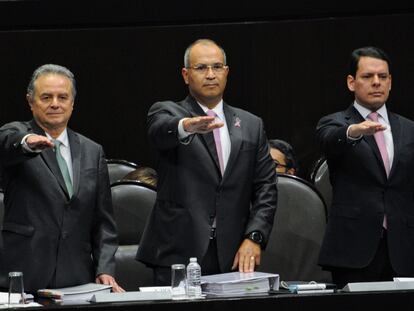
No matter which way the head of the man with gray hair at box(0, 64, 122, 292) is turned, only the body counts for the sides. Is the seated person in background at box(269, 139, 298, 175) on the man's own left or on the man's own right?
on the man's own left

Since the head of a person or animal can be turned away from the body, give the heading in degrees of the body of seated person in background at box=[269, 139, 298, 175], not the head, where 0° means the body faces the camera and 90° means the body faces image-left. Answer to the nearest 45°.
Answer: approximately 45°

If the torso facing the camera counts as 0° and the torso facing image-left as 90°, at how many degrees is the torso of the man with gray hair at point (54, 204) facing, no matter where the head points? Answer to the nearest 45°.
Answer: approximately 315°

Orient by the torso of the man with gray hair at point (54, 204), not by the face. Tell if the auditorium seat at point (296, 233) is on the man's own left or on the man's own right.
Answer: on the man's own left

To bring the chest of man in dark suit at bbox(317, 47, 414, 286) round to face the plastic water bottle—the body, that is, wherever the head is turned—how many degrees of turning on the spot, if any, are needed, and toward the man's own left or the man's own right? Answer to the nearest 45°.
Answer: approximately 90° to the man's own right

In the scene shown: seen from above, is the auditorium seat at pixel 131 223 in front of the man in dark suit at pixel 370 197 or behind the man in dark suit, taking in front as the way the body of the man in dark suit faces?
behind

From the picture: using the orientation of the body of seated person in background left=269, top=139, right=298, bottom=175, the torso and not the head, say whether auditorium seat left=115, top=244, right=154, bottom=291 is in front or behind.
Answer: in front

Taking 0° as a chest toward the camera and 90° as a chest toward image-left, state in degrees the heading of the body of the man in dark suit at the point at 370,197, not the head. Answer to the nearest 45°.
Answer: approximately 315°
